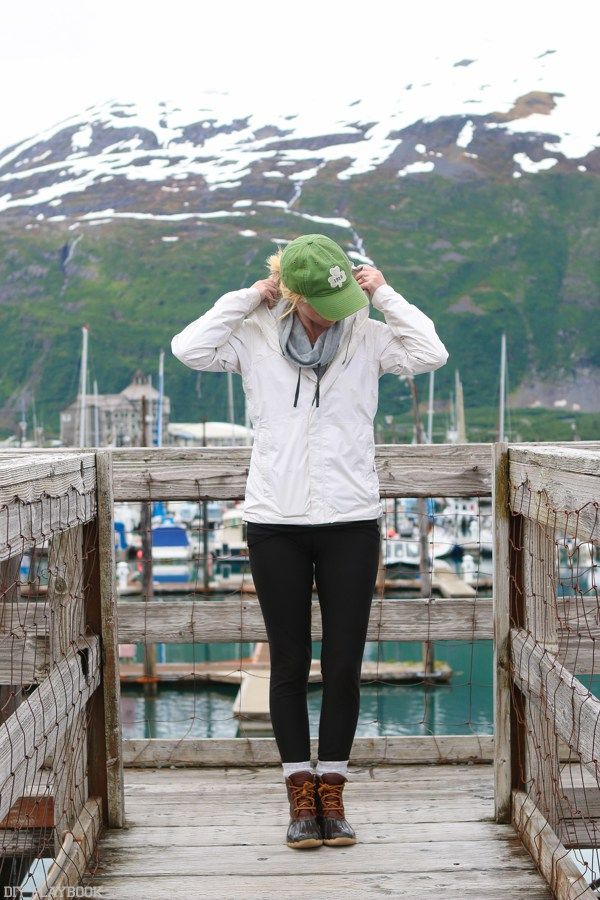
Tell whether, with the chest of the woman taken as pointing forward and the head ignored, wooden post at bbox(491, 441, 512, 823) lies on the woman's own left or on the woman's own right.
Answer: on the woman's own left

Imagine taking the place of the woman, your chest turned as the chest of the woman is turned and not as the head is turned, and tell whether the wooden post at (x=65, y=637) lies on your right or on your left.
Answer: on your right

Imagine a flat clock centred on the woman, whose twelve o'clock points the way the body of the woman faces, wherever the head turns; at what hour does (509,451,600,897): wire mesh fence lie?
The wire mesh fence is roughly at 9 o'clock from the woman.

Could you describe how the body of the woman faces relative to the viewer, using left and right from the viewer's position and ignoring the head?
facing the viewer

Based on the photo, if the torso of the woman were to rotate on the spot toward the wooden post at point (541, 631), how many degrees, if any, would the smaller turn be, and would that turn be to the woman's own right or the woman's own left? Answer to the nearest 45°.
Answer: approximately 90° to the woman's own left

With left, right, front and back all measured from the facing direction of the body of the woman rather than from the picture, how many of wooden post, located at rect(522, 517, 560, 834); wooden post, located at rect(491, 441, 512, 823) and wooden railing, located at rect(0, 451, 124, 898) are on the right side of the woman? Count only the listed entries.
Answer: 1

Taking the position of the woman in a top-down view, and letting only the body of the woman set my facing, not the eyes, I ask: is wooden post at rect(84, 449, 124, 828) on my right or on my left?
on my right

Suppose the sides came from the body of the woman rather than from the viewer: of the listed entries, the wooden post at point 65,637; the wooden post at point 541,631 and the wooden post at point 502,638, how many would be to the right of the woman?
1

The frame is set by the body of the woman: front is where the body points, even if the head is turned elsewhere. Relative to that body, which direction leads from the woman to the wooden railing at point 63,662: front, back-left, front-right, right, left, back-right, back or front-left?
right
